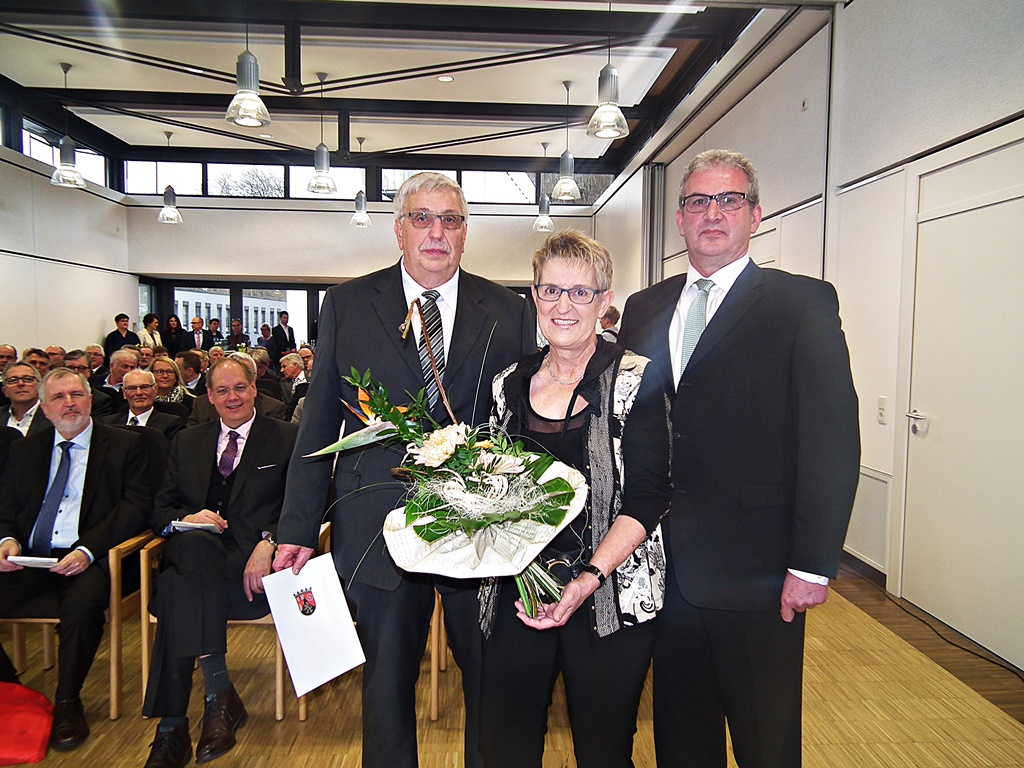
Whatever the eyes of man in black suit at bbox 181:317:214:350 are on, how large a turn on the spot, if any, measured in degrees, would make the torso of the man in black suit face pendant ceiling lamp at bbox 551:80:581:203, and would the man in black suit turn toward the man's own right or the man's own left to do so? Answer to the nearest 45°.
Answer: approximately 45° to the man's own left

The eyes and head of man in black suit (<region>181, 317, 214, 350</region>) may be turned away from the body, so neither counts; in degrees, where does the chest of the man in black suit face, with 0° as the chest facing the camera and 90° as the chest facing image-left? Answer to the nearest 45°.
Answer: approximately 0°

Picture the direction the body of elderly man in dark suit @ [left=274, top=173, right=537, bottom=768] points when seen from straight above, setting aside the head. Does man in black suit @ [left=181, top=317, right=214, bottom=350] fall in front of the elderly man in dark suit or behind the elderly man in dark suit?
behind

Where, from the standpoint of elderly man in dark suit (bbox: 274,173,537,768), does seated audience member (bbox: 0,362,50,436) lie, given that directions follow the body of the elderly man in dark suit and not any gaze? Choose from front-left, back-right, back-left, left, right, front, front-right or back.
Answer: back-right

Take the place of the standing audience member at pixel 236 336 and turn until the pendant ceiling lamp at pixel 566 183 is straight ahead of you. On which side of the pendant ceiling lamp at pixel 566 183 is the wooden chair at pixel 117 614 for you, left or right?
right

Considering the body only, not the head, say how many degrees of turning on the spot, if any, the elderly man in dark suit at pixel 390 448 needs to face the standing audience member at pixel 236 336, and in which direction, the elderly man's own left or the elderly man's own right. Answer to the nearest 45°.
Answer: approximately 180°

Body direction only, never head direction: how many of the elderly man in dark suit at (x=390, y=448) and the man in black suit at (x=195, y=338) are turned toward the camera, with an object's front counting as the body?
2

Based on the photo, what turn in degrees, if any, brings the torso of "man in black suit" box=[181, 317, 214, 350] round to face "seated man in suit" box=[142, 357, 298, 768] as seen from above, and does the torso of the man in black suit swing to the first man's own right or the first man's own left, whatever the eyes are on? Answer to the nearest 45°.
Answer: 0° — they already face them

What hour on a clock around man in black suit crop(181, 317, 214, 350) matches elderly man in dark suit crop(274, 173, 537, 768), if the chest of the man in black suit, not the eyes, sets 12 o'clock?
The elderly man in dark suit is roughly at 12 o'clock from the man in black suit.

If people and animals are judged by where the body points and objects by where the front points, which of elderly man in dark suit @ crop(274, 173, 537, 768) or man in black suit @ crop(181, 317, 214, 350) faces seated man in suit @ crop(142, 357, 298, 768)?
the man in black suit

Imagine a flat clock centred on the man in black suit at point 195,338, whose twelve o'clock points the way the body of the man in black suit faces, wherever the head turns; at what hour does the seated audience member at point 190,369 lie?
The seated audience member is roughly at 12 o'clock from the man in black suit.

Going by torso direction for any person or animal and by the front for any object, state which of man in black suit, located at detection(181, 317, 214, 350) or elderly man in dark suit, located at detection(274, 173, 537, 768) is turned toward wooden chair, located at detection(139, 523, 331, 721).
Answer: the man in black suit
